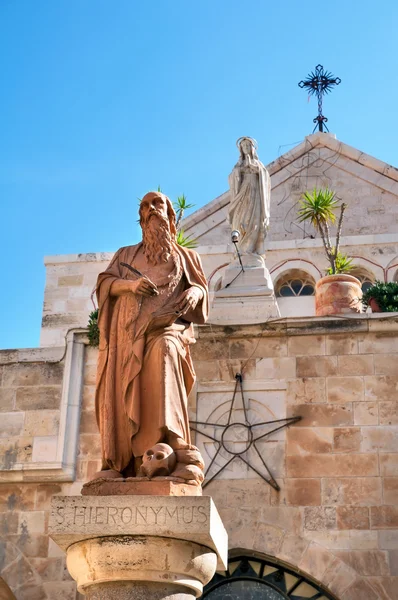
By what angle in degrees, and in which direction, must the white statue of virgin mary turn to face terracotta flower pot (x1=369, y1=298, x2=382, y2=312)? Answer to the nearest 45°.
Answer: approximately 90° to its left

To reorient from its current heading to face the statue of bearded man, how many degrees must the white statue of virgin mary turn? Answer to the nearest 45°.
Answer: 0° — it already faces it

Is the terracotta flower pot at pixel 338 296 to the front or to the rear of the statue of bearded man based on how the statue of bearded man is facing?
to the rear

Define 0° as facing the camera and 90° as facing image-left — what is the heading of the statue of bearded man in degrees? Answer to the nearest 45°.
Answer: approximately 0°

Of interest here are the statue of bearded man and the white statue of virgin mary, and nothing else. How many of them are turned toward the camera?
2
